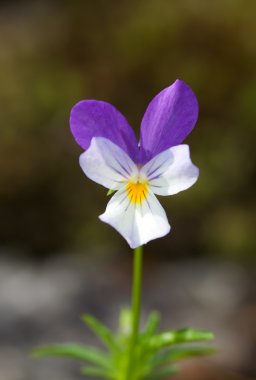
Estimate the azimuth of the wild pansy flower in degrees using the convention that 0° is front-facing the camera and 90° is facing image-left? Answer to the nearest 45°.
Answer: approximately 0°
